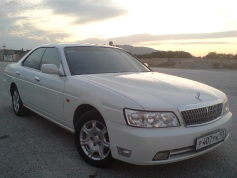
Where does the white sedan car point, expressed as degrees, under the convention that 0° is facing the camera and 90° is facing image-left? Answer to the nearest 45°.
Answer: approximately 315°
